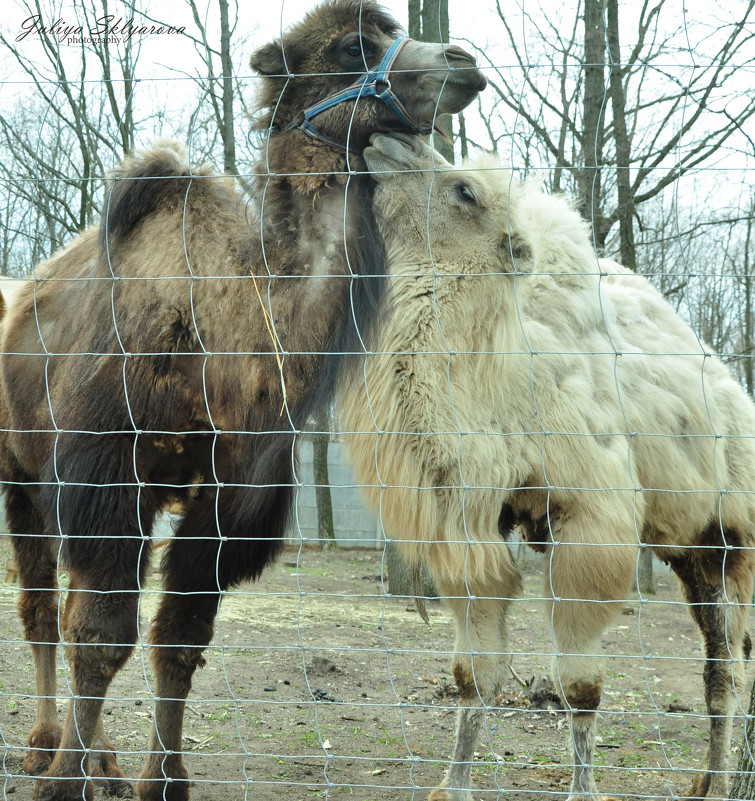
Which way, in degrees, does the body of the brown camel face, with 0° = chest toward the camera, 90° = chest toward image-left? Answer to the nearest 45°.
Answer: approximately 315°

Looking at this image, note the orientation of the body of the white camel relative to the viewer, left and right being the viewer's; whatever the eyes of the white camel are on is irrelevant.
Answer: facing the viewer and to the left of the viewer

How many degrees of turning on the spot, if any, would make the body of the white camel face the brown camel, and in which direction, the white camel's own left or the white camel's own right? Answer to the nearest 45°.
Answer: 0° — it already faces it

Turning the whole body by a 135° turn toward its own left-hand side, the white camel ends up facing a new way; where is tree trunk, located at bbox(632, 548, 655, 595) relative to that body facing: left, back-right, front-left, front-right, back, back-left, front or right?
left

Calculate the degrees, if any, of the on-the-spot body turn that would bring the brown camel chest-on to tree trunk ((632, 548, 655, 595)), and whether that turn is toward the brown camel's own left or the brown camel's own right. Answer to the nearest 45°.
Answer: approximately 90° to the brown camel's own left

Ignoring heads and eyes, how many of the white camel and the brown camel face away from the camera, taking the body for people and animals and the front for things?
0
